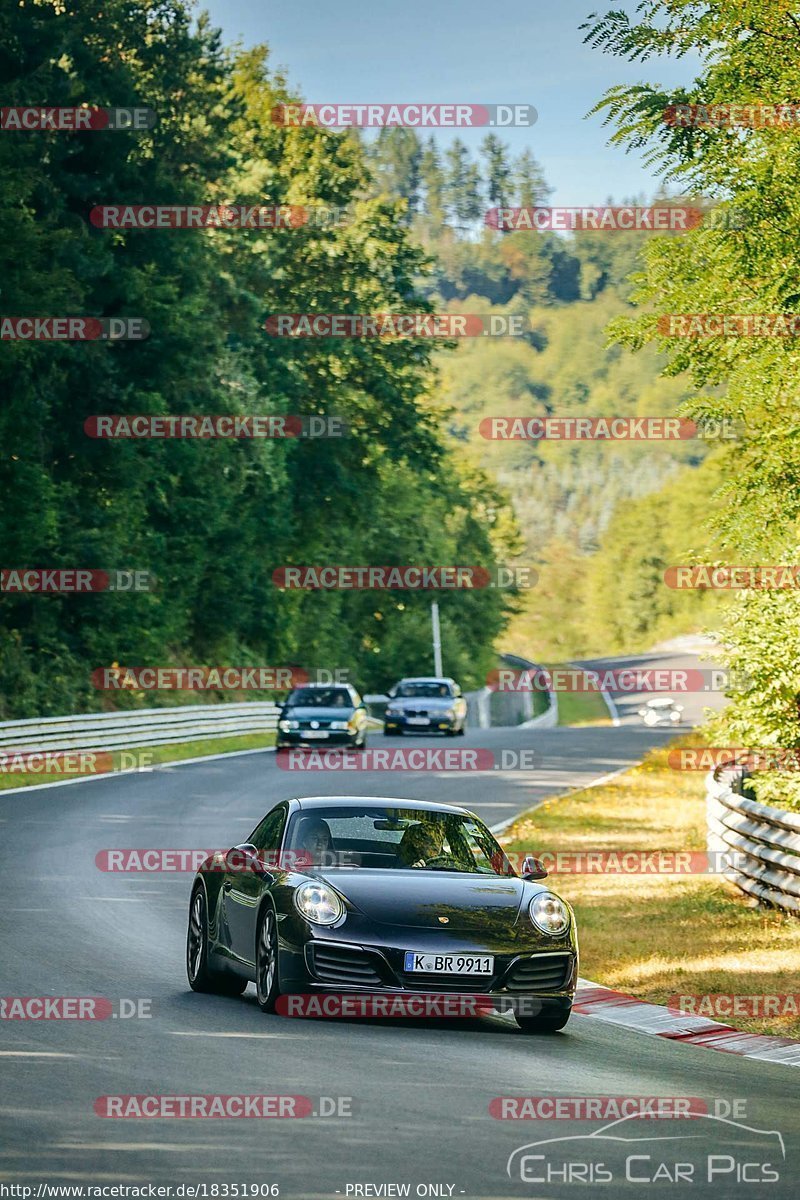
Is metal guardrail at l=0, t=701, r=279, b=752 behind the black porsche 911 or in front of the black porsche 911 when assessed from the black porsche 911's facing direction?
behind

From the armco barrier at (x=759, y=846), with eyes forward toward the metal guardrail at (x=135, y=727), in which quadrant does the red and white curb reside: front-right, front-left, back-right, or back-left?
back-left

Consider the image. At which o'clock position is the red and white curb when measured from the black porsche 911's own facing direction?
The red and white curb is roughly at 10 o'clock from the black porsche 911.

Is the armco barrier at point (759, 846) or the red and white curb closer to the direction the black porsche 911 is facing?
the red and white curb

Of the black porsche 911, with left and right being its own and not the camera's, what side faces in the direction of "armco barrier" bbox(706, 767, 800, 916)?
left
